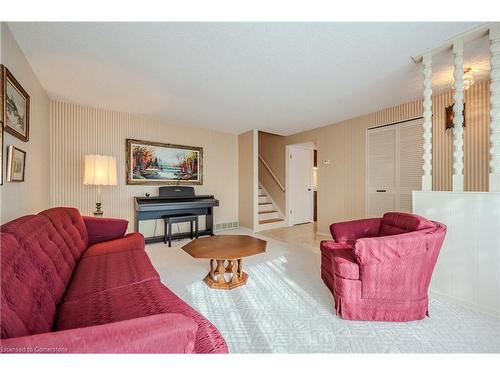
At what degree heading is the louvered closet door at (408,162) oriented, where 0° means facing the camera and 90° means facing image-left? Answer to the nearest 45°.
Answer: approximately 45°

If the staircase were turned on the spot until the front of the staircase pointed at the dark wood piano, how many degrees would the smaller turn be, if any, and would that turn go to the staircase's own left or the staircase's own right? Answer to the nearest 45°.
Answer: approximately 45° to the staircase's own right

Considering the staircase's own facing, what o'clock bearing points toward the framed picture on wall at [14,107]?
The framed picture on wall is roughly at 1 o'clock from the staircase.

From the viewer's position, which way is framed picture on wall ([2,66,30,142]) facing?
facing to the right of the viewer

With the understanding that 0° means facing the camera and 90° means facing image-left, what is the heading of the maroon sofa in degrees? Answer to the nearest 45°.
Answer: approximately 270°

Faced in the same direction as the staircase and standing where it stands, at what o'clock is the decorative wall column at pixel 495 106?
The decorative wall column is roughly at 11 o'clock from the staircase.
